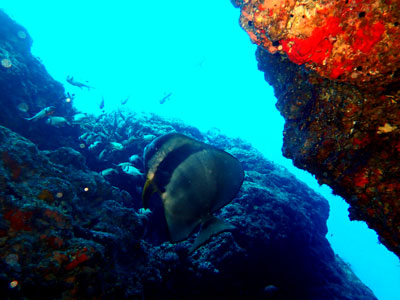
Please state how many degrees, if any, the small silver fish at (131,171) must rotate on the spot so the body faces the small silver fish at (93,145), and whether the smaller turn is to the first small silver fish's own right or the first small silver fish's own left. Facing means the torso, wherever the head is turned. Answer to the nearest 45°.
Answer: approximately 45° to the first small silver fish's own right

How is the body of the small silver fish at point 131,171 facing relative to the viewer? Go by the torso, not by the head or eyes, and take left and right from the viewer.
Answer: facing to the left of the viewer

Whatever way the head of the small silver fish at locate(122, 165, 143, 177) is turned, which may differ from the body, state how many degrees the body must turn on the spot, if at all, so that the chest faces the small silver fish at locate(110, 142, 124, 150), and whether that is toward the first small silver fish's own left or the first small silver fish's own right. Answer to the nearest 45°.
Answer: approximately 45° to the first small silver fish's own right

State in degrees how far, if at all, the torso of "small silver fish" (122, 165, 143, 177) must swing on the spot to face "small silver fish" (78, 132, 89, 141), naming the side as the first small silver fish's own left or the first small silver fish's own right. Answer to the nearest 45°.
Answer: approximately 45° to the first small silver fish's own right
